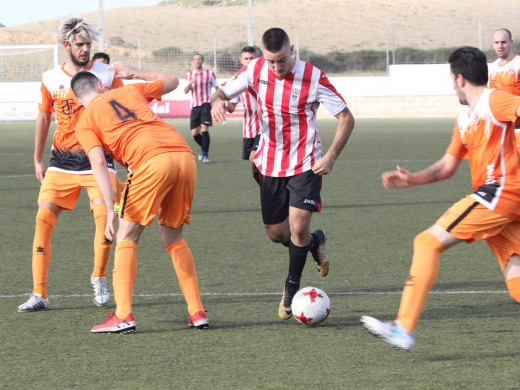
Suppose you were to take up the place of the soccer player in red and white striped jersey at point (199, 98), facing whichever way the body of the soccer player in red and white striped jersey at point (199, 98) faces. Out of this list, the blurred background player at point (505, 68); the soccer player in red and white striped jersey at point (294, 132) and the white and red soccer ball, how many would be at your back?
0

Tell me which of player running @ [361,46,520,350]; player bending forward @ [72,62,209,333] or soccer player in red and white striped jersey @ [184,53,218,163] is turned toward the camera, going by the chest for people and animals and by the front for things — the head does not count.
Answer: the soccer player in red and white striped jersey

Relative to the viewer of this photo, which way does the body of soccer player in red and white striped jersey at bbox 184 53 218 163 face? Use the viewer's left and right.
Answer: facing the viewer

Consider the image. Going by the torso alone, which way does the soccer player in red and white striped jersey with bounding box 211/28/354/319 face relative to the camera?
toward the camera

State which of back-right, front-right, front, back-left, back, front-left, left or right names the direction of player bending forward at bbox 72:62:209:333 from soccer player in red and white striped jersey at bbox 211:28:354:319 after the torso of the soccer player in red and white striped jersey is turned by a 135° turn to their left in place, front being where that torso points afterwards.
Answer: back

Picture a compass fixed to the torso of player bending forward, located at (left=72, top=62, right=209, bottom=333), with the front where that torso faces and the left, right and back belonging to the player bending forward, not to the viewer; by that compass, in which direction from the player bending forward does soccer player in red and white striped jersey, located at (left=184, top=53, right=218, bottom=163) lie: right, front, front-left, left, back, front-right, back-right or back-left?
front-right

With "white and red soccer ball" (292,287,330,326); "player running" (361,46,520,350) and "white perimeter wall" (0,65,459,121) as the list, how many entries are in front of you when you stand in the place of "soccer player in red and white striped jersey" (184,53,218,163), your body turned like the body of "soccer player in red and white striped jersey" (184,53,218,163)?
2

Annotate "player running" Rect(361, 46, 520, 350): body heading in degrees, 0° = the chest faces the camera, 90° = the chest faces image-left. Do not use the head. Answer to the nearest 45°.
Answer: approximately 90°

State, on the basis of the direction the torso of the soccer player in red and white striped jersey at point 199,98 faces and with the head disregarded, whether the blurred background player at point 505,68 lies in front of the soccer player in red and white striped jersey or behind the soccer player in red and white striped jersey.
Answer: in front

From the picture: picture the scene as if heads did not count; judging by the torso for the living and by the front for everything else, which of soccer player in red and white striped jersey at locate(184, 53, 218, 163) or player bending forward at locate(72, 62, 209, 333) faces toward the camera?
the soccer player in red and white striped jersey

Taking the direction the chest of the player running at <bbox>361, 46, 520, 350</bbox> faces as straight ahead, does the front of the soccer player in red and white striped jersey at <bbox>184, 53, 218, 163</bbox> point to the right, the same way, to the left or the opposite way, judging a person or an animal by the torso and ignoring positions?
to the left

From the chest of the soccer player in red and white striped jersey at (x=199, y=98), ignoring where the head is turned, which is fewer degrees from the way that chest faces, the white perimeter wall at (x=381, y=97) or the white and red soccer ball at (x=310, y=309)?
the white and red soccer ball

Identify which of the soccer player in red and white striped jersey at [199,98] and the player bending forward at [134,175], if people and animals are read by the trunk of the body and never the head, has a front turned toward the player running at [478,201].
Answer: the soccer player in red and white striped jersey

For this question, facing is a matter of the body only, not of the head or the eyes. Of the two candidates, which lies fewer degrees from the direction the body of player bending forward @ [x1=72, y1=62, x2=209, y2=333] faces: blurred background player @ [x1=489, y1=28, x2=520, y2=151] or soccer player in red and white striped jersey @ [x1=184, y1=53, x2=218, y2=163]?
the soccer player in red and white striped jersey

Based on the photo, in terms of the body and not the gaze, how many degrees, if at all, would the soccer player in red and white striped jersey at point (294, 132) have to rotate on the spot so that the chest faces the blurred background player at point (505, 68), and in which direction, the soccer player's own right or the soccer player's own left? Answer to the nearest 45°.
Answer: approximately 135° to the soccer player's own left

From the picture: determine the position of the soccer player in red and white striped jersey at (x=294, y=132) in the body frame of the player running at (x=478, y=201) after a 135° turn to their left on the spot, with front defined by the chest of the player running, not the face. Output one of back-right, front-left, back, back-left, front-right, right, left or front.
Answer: back
